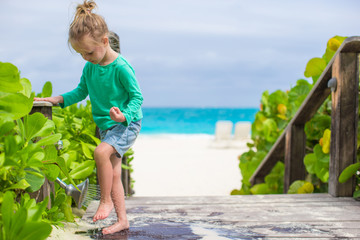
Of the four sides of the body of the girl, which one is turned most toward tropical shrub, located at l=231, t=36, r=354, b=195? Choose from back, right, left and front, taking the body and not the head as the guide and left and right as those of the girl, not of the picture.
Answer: back

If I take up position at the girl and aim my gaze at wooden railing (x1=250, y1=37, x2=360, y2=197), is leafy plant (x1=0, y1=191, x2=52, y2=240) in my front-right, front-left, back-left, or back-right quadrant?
back-right

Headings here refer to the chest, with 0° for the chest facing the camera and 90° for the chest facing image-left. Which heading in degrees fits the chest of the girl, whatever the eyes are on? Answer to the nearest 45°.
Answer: approximately 45°

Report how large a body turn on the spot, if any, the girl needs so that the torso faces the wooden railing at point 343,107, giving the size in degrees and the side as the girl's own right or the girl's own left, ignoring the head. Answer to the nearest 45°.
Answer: approximately 135° to the girl's own left
